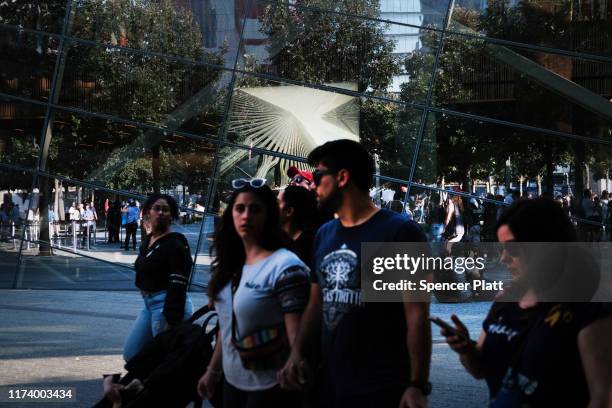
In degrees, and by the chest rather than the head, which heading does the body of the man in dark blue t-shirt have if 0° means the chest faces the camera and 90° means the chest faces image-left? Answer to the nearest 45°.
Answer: approximately 45°

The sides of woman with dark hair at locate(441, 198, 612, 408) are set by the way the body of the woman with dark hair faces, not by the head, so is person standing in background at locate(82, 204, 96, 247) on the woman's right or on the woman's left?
on the woman's right

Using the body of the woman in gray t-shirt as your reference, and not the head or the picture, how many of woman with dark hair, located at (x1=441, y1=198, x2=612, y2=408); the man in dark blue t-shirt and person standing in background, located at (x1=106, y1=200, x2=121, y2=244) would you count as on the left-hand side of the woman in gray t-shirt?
2

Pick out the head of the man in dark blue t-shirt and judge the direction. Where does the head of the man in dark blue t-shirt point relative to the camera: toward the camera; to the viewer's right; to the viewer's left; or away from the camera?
to the viewer's left

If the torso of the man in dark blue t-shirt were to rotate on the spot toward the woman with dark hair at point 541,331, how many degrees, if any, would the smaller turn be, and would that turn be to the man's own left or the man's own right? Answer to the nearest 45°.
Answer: approximately 90° to the man's own left

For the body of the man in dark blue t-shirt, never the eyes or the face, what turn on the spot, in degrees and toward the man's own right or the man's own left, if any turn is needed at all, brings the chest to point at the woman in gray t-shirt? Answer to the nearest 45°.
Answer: approximately 90° to the man's own right

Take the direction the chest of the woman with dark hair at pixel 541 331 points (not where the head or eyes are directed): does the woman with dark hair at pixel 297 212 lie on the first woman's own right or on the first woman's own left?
on the first woman's own right

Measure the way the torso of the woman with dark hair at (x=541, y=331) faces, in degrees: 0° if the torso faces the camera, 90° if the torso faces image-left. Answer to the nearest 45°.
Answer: approximately 45°

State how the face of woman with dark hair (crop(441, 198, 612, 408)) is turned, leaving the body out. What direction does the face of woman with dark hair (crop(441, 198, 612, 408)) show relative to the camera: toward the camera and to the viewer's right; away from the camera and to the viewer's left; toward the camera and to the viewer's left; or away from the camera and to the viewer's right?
toward the camera and to the viewer's left

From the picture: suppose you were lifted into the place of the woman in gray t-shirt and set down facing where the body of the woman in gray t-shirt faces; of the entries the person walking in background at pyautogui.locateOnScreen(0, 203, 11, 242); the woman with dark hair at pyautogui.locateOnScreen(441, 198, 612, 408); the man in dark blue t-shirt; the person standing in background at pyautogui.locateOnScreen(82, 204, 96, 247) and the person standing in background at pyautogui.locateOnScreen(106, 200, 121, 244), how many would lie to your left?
2

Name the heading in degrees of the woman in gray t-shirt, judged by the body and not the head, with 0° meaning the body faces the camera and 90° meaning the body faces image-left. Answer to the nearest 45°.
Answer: approximately 45°

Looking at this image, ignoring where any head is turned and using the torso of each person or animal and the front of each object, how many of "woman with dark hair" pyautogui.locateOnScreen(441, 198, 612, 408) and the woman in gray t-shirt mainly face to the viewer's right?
0
